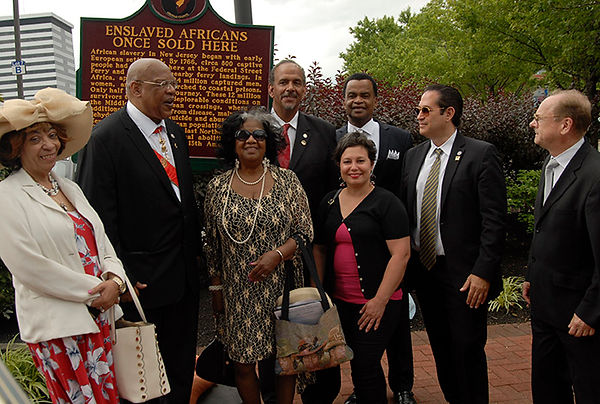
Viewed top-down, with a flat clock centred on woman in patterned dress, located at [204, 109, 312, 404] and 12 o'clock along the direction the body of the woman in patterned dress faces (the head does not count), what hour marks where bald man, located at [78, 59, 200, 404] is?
The bald man is roughly at 3 o'clock from the woman in patterned dress.

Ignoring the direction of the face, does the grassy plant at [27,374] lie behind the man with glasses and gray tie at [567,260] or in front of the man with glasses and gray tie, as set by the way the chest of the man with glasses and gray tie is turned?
in front

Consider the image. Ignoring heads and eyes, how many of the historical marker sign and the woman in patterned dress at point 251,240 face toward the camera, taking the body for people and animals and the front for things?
2

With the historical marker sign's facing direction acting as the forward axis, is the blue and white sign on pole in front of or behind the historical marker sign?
behind

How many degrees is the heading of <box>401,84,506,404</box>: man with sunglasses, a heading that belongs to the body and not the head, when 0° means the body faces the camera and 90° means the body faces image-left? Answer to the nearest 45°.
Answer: approximately 45°

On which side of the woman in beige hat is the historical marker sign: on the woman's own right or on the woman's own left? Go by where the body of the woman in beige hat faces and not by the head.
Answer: on the woman's own left

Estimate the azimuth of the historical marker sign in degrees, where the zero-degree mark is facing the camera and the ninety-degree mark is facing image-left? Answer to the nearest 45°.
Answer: approximately 0°

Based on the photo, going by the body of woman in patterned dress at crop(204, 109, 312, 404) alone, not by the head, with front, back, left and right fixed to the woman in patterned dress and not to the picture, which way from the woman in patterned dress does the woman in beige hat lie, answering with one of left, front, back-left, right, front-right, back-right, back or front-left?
front-right

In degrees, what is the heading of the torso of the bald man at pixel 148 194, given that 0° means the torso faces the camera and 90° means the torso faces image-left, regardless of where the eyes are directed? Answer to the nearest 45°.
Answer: approximately 315°

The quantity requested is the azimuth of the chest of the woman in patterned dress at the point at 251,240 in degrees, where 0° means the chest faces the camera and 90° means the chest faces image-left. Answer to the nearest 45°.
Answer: approximately 0°
